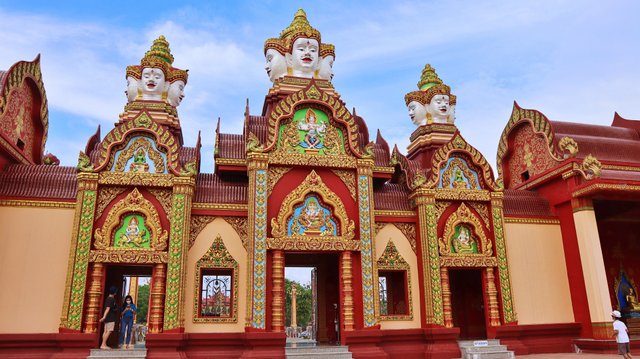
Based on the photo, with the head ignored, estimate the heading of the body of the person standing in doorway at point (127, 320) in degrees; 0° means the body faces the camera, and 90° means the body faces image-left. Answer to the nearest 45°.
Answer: approximately 0°

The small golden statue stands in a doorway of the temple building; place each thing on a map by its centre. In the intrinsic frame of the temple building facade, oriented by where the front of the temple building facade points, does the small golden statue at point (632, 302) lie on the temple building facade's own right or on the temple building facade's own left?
on the temple building facade's own left
